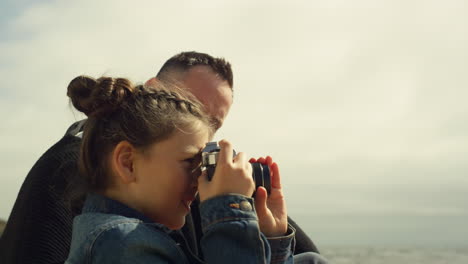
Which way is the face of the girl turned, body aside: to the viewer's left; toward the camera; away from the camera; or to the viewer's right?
to the viewer's right

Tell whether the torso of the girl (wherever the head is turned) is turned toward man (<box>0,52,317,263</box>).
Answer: no

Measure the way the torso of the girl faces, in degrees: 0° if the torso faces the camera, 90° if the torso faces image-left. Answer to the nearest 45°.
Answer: approximately 270°

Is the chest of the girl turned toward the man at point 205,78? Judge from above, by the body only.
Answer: no
